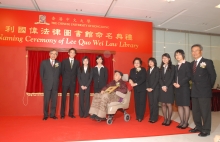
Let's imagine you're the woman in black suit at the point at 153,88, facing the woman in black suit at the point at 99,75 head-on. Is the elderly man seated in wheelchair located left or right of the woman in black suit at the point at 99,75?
left

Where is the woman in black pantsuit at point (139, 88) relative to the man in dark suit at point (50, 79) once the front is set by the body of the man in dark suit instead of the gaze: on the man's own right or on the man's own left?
on the man's own left

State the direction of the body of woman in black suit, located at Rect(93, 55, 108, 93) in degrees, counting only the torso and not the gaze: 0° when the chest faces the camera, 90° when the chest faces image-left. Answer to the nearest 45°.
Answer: approximately 0°

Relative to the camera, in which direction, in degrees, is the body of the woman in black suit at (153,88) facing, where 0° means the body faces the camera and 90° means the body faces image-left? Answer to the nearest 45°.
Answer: approximately 45°

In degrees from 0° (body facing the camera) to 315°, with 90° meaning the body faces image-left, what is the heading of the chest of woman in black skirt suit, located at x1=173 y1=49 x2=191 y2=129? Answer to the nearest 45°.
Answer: approximately 45°

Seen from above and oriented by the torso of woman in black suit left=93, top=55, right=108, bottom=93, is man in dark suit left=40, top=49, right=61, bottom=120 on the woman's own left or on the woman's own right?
on the woman's own right

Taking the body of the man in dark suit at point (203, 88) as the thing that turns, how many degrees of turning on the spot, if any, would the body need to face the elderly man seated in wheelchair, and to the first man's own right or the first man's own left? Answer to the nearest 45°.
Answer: approximately 45° to the first man's own right

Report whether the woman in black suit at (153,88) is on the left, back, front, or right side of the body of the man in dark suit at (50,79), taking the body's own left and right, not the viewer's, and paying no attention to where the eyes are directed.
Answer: left

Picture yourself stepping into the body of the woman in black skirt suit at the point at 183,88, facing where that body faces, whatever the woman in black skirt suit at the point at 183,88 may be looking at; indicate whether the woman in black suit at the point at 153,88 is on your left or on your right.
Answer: on your right

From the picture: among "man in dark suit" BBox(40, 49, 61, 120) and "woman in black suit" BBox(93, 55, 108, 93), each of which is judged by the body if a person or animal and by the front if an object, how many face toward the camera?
2
